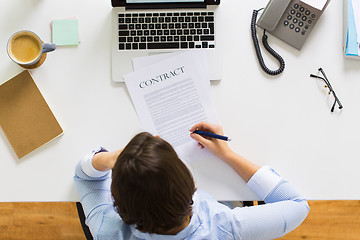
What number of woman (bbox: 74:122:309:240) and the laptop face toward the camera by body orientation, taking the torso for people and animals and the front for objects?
1

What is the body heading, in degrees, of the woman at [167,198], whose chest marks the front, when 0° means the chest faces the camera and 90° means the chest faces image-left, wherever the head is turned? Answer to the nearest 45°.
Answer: approximately 180°

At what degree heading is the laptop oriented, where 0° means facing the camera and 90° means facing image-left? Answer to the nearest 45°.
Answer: approximately 0°

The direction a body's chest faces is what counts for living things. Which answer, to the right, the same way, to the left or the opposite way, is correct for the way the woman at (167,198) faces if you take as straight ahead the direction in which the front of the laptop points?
the opposite way
